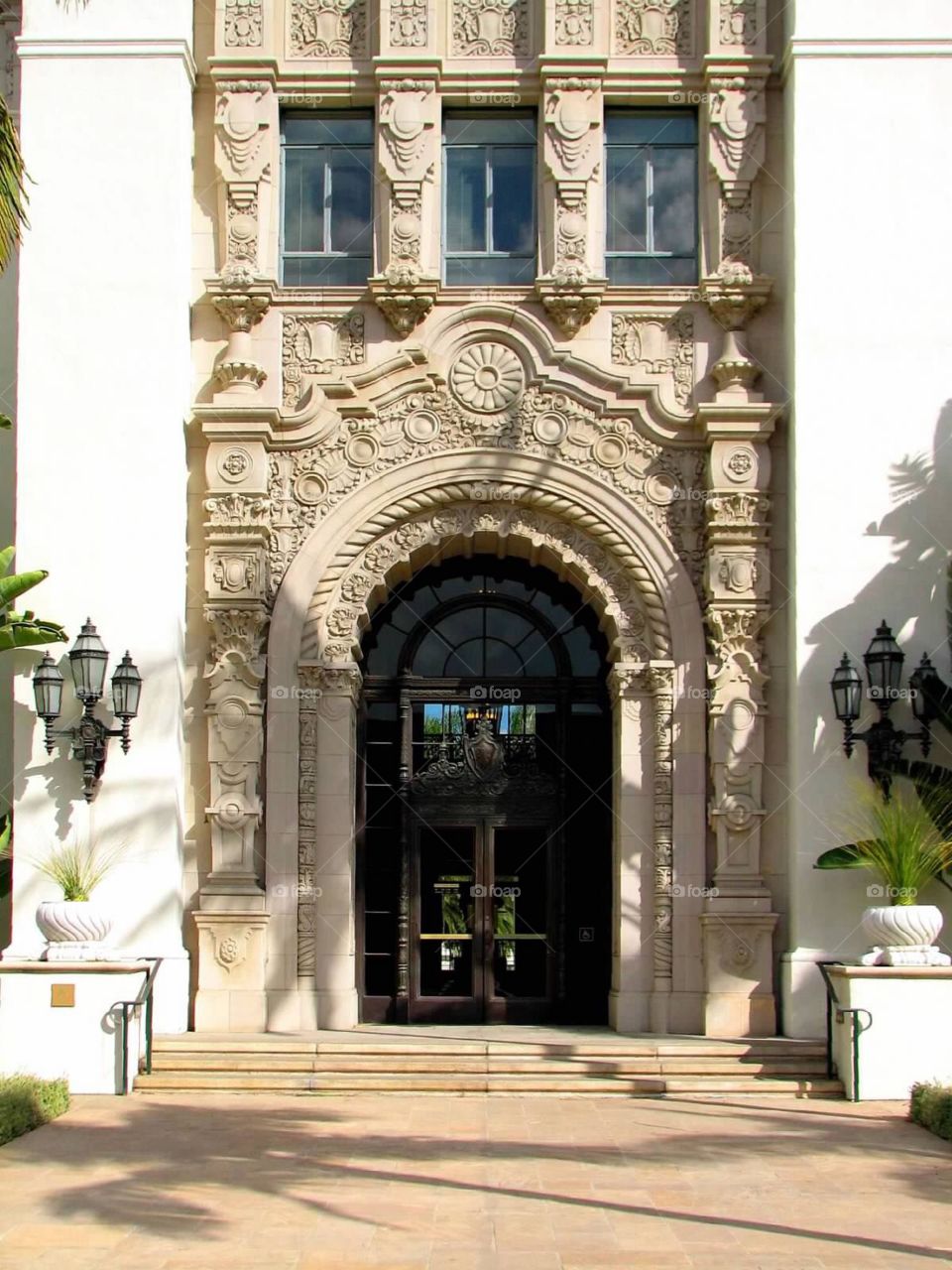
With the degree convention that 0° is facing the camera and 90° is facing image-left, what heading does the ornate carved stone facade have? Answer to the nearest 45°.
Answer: approximately 0°

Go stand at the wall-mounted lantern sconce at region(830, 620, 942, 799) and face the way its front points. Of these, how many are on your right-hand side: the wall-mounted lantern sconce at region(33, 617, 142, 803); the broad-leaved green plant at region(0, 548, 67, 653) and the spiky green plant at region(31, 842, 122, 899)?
3

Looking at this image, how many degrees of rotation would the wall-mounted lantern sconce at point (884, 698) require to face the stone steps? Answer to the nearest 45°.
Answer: approximately 45° to its right

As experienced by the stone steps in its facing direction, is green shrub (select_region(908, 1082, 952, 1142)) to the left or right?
on its left

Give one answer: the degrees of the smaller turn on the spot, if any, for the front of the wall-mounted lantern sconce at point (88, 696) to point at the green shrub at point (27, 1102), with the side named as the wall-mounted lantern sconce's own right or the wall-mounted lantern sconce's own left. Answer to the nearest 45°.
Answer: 0° — it already faces it

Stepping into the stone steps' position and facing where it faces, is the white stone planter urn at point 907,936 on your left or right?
on your left
